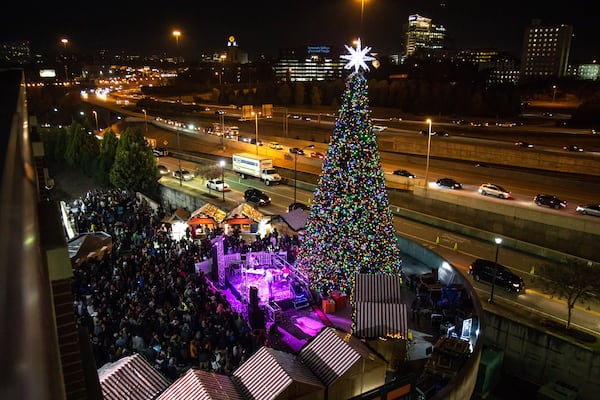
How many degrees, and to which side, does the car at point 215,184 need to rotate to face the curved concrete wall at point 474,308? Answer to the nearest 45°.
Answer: approximately 45° to its right

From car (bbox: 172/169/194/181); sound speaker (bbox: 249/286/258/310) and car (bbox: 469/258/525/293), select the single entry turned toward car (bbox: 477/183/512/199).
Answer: car (bbox: 172/169/194/181)

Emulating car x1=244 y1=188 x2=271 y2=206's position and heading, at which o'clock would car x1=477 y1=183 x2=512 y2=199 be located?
car x1=477 y1=183 x2=512 y2=199 is roughly at 11 o'clock from car x1=244 y1=188 x2=271 y2=206.

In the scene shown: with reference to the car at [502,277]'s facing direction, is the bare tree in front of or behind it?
in front

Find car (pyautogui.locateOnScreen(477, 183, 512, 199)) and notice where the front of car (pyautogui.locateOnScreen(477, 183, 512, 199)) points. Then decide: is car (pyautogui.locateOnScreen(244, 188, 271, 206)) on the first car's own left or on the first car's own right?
on the first car's own right

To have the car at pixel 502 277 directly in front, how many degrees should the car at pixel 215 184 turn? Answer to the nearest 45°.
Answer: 0° — it already faces it
